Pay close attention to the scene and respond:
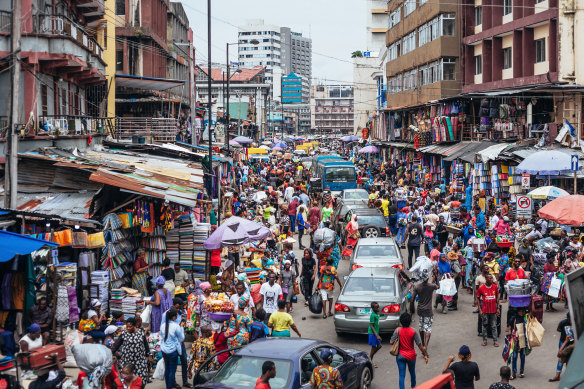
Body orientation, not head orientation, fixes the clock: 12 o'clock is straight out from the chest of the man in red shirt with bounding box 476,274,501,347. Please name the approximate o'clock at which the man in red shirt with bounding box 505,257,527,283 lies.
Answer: the man in red shirt with bounding box 505,257,527,283 is roughly at 7 o'clock from the man in red shirt with bounding box 476,274,501,347.

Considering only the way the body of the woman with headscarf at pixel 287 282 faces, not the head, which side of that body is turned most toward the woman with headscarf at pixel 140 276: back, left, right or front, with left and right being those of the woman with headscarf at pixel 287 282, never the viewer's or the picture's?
right
